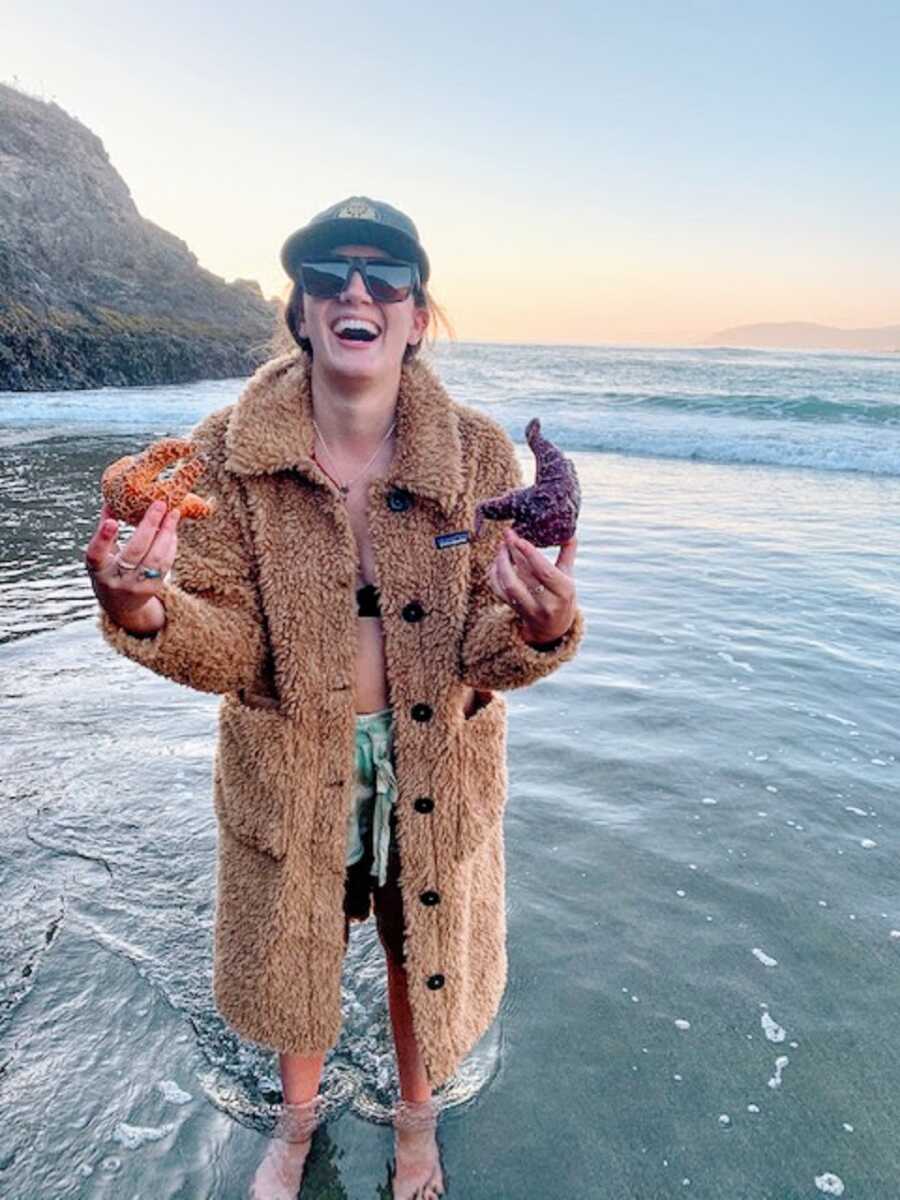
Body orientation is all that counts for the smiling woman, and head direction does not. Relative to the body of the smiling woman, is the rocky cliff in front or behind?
behind

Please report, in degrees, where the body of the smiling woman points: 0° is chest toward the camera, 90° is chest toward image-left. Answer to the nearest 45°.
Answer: approximately 0°
